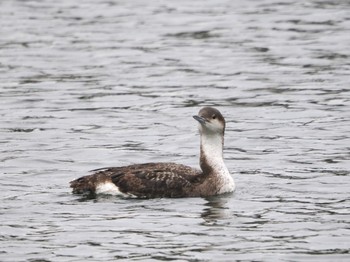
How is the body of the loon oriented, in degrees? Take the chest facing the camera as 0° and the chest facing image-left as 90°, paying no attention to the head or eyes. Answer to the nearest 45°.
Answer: approximately 270°
